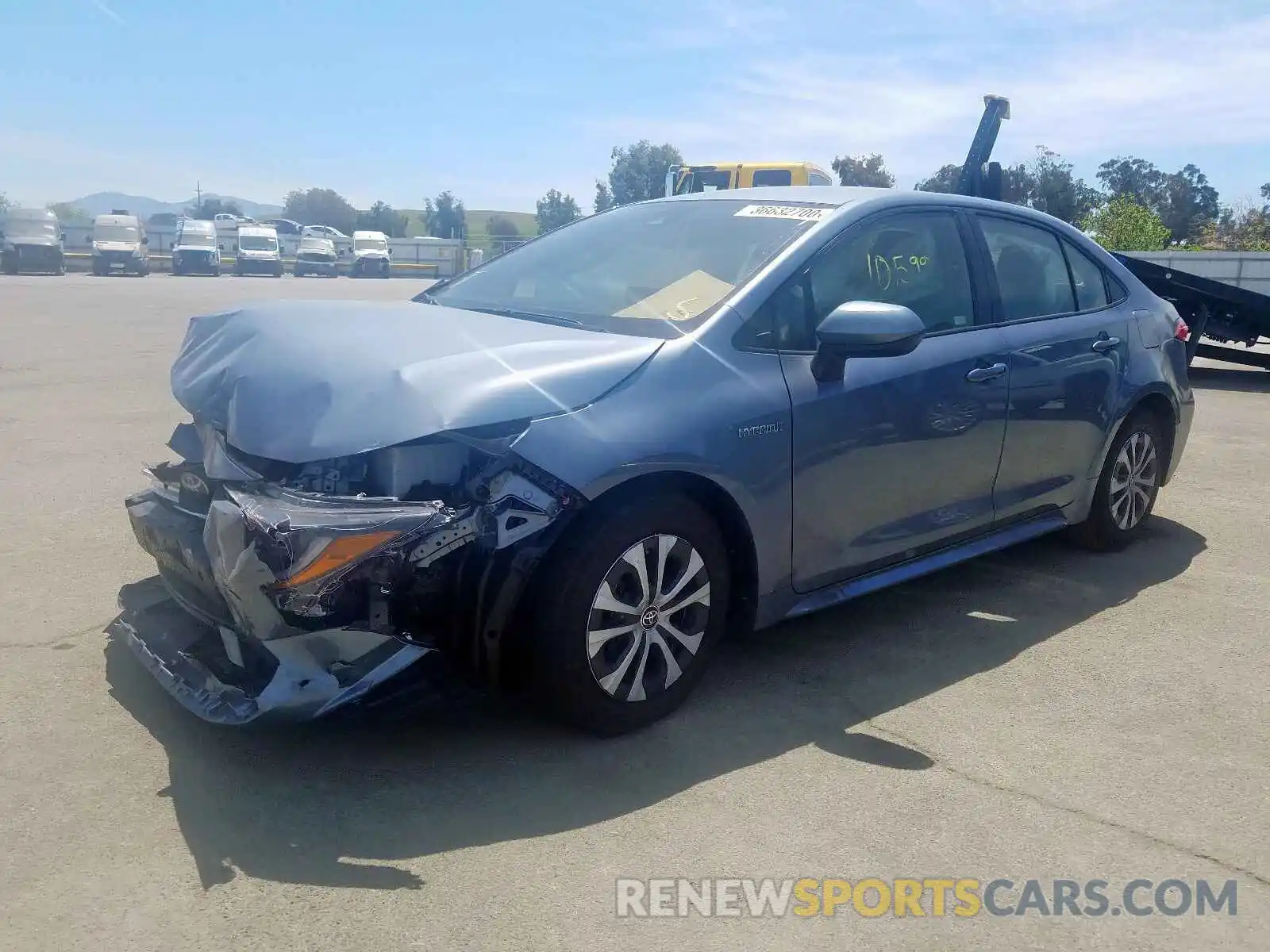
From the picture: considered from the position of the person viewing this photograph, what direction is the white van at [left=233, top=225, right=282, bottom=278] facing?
facing the viewer

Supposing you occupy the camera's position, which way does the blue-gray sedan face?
facing the viewer and to the left of the viewer

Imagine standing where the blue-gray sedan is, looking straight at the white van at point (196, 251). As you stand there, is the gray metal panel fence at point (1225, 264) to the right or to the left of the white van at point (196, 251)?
right

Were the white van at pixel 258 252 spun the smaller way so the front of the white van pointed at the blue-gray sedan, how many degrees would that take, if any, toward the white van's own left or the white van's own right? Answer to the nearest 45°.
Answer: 0° — it already faces it

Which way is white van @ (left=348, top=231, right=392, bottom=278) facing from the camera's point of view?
toward the camera

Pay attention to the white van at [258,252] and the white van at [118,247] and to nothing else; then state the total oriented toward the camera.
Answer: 2

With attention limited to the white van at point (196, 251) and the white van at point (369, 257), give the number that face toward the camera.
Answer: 2

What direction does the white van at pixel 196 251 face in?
toward the camera

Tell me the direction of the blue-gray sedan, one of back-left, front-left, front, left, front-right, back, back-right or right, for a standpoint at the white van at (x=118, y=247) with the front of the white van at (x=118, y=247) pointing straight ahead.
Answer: front

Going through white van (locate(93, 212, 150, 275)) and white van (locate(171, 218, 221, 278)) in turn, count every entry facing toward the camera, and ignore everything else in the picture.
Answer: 2

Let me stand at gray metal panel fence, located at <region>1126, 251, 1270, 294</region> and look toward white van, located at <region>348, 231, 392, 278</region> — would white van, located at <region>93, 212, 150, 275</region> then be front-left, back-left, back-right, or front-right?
front-left

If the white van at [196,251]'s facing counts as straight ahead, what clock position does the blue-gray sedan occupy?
The blue-gray sedan is roughly at 12 o'clock from the white van.

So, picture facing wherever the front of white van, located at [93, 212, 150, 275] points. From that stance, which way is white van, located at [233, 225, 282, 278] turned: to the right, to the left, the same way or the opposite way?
the same way

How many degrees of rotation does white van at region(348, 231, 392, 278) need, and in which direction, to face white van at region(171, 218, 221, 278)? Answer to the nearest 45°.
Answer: approximately 45° to its right

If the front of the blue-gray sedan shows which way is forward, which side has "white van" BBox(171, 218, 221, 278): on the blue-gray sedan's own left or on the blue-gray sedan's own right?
on the blue-gray sedan's own right

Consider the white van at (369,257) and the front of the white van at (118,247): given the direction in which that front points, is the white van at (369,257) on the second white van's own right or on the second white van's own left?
on the second white van's own left

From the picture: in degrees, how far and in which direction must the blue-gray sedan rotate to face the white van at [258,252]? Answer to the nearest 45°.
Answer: approximately 135° to its right
